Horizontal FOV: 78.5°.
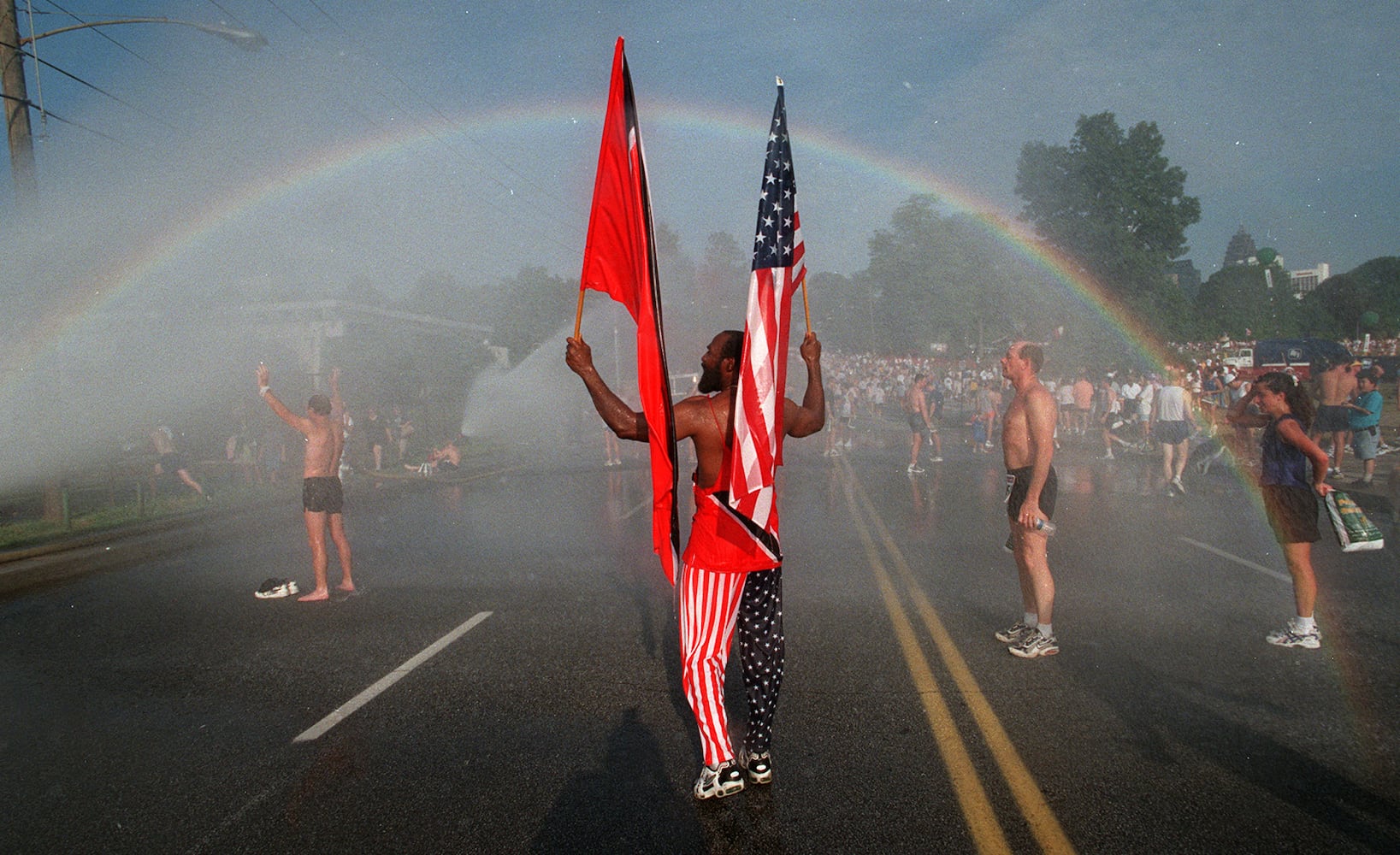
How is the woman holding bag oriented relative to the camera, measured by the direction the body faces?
to the viewer's left

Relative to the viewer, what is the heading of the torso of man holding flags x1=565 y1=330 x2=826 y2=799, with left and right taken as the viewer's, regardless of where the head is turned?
facing away from the viewer and to the left of the viewer

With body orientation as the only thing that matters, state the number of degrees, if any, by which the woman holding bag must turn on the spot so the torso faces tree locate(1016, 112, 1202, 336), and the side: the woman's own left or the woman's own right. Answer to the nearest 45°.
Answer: approximately 90° to the woman's own right

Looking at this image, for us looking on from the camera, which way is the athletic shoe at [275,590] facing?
facing to the left of the viewer

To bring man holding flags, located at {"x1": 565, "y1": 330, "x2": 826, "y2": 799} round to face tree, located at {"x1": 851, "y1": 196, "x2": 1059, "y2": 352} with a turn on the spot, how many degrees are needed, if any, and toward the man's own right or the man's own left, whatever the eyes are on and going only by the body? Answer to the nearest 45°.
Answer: approximately 45° to the man's own right

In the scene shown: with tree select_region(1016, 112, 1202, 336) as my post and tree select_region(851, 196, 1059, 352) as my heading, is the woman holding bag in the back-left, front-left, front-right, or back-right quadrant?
back-left
